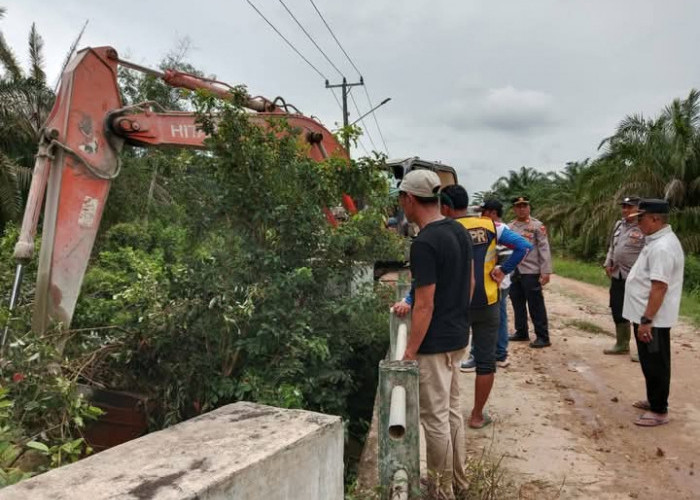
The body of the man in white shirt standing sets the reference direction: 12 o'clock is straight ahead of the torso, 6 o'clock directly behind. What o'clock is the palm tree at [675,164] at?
The palm tree is roughly at 3 o'clock from the man in white shirt standing.

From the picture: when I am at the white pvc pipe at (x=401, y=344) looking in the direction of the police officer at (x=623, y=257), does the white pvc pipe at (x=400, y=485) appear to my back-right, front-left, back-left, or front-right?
back-right

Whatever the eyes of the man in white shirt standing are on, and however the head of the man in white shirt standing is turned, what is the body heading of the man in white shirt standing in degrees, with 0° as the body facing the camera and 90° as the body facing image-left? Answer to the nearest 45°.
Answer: approximately 90°

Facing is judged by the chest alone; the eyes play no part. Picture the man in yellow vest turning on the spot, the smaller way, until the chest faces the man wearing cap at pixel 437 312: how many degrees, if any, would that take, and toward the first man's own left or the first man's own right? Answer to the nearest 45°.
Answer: approximately 135° to the first man's own left

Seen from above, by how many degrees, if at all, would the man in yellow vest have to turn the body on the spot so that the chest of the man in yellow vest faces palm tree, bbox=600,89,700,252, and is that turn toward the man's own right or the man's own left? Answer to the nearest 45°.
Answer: approximately 45° to the man's own right

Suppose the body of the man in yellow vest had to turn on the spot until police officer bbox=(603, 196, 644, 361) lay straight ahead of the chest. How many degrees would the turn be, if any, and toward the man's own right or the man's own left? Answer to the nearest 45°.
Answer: approximately 90° to the man's own right

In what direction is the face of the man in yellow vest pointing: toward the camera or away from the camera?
away from the camera

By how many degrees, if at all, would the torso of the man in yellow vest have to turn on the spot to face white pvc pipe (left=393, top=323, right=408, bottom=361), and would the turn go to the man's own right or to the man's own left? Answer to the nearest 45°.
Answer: approximately 135° to the man's own left

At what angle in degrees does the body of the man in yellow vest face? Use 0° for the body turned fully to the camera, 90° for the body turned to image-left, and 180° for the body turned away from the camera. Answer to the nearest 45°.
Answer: approximately 135°

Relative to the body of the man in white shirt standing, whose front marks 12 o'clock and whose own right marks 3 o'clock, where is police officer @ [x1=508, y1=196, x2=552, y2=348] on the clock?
The police officer is roughly at 2 o'clock from the man in white shirt standing.

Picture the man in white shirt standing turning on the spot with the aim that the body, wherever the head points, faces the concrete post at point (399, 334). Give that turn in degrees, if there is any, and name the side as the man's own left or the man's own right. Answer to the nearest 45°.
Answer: approximately 45° to the man's own left
